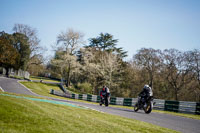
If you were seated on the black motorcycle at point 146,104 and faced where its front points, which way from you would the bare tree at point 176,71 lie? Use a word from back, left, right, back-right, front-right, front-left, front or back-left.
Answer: back-left

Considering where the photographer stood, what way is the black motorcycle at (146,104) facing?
facing the viewer and to the right of the viewer

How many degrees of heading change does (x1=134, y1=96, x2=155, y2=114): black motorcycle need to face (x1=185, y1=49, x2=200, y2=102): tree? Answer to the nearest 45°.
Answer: approximately 135° to its left
